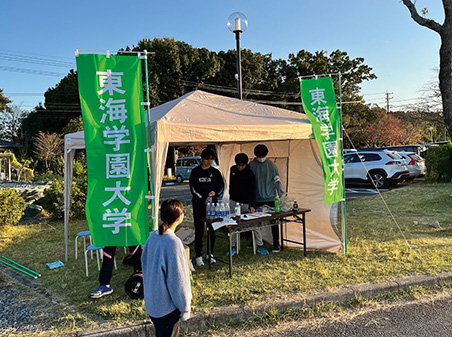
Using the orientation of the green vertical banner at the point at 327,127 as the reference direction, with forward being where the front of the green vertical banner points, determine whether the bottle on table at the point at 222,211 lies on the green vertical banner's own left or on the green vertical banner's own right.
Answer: on the green vertical banner's own right

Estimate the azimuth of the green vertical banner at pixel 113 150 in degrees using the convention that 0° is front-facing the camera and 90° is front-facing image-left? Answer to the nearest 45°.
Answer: approximately 0°

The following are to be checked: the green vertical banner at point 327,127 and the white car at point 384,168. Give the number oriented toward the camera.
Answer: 1

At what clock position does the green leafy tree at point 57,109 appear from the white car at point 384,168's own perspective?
The green leafy tree is roughly at 11 o'clock from the white car.

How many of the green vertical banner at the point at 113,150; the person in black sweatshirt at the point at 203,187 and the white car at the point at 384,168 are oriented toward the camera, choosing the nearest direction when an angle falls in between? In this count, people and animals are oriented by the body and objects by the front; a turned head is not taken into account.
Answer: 2

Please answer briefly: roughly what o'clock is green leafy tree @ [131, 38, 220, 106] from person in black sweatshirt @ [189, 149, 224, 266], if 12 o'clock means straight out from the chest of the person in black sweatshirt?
The green leafy tree is roughly at 6 o'clock from the person in black sweatshirt.

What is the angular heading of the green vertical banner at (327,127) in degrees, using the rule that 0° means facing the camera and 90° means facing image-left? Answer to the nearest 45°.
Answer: approximately 0°
